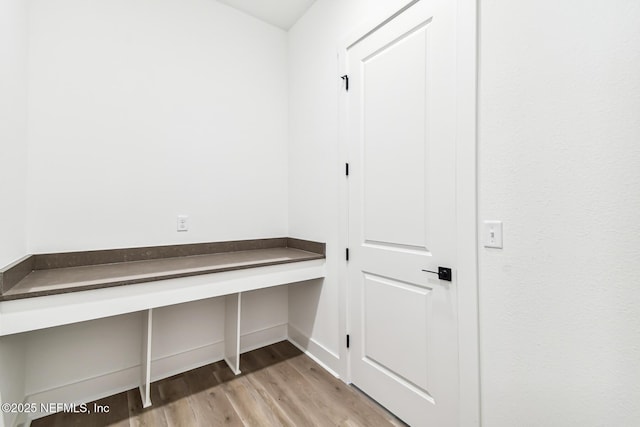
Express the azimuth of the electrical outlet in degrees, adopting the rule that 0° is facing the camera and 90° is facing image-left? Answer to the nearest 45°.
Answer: approximately 0°
